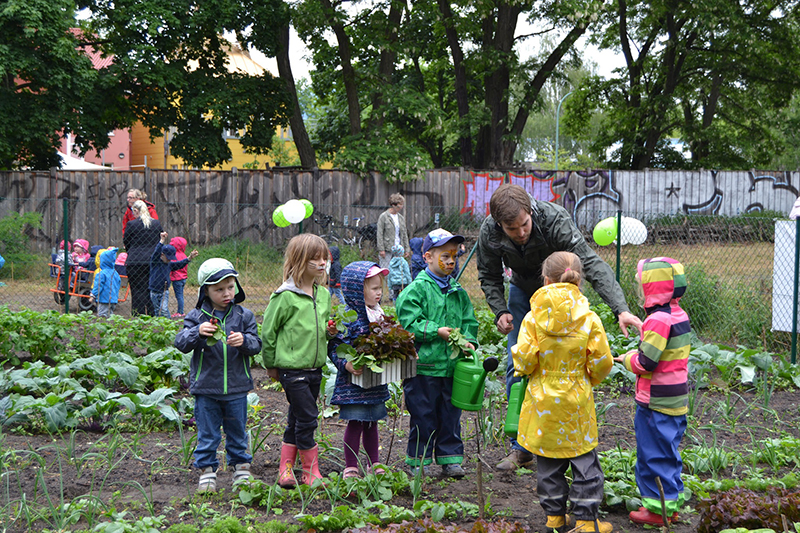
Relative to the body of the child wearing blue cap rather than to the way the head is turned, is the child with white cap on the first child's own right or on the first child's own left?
on the first child's own right

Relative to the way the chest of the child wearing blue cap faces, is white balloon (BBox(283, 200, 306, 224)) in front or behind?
behind

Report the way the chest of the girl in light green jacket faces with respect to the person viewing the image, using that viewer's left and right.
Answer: facing the viewer and to the right of the viewer

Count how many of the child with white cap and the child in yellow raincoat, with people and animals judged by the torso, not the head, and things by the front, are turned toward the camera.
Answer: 1

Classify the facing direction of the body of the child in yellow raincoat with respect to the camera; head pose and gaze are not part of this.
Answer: away from the camera

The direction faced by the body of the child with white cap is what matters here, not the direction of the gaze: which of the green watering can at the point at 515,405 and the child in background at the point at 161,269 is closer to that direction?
the green watering can

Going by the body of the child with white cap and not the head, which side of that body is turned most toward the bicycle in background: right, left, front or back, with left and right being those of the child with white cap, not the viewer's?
back

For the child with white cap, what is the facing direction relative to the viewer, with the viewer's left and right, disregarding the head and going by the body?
facing the viewer

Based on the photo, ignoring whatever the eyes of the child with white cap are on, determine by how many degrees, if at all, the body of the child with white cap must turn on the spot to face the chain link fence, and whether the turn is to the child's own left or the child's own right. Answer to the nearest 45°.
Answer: approximately 180°

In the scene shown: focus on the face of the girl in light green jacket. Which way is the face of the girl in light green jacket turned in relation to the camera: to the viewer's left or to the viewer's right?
to the viewer's right

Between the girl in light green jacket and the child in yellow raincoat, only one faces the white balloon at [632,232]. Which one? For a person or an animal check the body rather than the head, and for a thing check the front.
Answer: the child in yellow raincoat
